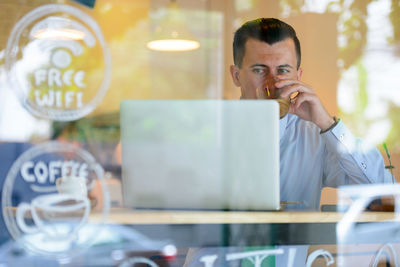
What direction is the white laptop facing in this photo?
away from the camera

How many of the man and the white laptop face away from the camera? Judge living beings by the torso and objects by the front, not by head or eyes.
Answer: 1

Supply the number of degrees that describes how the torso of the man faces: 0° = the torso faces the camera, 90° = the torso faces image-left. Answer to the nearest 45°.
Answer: approximately 0°

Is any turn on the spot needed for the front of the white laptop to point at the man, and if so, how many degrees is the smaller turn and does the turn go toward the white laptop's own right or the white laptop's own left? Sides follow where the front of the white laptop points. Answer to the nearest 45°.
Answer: approximately 45° to the white laptop's own right

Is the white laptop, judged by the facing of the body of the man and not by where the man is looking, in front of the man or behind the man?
in front

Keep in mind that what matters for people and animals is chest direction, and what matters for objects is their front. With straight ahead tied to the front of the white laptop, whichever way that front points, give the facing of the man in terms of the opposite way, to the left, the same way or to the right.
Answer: the opposite way
